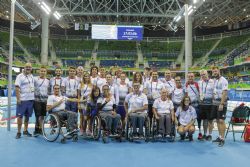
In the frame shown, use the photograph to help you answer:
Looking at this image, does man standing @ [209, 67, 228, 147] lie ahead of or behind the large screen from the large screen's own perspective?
ahead

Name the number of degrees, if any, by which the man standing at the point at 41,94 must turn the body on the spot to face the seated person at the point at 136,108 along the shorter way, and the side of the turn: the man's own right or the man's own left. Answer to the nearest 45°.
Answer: approximately 45° to the man's own left

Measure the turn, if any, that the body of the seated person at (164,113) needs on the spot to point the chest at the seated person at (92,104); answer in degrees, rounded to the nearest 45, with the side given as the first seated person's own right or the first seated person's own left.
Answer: approximately 90° to the first seated person's own right

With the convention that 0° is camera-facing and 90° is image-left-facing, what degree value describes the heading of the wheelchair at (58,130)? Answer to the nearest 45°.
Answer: approximately 315°

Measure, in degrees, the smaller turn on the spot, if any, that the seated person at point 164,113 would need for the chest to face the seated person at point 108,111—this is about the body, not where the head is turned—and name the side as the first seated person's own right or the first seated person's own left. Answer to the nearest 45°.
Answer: approximately 90° to the first seated person's own right

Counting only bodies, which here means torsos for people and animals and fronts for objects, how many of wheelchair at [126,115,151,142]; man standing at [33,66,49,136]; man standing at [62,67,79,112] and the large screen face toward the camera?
4

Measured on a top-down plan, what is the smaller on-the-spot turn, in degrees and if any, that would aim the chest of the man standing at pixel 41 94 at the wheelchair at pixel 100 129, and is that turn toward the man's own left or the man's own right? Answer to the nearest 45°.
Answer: approximately 45° to the man's own left

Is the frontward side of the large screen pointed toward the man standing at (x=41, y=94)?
yes

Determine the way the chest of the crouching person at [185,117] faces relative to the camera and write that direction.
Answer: toward the camera

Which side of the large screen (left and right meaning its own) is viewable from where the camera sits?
front

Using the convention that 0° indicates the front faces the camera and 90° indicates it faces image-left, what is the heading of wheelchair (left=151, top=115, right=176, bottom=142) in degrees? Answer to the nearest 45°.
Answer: approximately 0°

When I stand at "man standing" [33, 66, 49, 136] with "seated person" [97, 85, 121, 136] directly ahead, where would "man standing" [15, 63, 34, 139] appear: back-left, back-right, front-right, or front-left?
back-right

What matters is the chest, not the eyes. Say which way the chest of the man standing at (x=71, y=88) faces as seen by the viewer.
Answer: toward the camera

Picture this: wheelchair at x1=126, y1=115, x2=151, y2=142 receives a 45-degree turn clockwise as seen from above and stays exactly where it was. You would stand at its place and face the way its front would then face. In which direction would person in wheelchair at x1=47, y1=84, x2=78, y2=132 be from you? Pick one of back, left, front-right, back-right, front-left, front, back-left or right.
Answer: front-right

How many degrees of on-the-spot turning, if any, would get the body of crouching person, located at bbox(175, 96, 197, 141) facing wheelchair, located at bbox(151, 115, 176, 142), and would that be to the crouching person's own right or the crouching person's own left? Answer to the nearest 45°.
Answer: approximately 45° to the crouching person's own right

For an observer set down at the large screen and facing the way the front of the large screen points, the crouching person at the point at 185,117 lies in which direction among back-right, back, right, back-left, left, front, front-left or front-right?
front

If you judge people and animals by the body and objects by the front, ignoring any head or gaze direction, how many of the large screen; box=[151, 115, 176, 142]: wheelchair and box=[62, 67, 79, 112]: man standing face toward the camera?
3

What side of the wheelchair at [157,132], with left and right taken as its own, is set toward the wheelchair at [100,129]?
right
